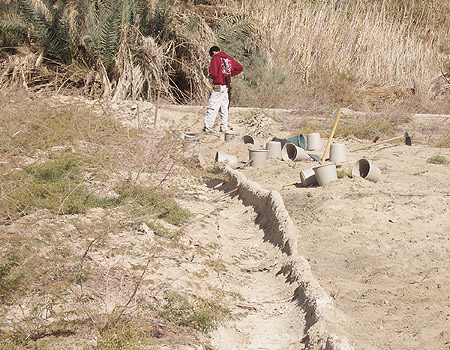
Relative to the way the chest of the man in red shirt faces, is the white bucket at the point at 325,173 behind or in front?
behind

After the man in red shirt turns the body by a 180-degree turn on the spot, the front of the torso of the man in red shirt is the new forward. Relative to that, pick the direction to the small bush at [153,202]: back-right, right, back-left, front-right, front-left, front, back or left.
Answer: front-right

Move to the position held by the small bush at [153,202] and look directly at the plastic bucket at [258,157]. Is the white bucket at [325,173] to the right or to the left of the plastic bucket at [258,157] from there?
right

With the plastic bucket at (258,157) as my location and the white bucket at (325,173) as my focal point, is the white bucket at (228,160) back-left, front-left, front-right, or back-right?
back-right

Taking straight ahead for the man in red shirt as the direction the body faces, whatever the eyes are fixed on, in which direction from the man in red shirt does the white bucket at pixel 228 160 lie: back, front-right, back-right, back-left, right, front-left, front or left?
back-left
